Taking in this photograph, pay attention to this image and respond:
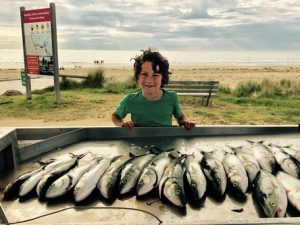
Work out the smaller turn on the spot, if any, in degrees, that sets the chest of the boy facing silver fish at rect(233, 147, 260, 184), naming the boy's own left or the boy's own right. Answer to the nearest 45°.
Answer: approximately 45° to the boy's own left

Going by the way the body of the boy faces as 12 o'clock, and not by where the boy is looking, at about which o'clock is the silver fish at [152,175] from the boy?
The silver fish is roughly at 12 o'clock from the boy.

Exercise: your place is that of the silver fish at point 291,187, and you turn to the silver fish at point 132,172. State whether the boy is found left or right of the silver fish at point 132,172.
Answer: right

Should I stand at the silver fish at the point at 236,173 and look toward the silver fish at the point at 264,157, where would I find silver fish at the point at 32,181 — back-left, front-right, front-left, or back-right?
back-left

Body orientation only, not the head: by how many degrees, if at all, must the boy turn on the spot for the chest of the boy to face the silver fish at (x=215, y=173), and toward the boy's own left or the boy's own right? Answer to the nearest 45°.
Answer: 0° — they already face it

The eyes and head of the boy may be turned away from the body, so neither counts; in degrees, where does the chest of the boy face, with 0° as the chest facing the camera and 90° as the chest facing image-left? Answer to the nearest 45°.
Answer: approximately 0°
